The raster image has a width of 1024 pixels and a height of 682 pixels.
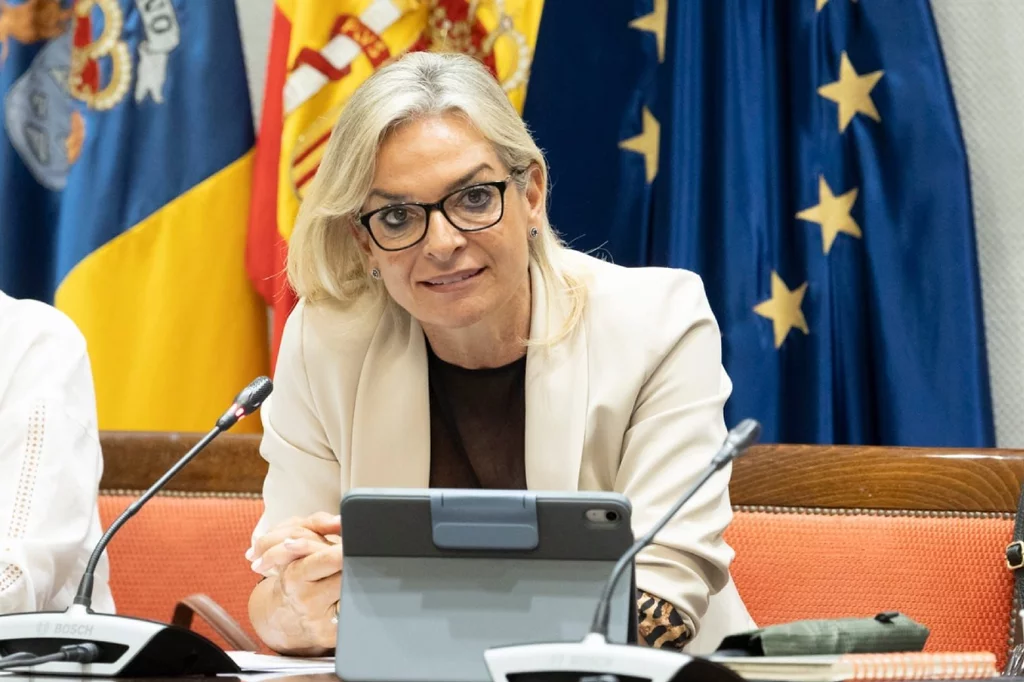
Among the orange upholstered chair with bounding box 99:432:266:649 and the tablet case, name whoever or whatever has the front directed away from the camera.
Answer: the tablet case

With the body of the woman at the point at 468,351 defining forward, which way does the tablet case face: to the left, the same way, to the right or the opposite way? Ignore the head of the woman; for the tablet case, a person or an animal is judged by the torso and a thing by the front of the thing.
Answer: the opposite way

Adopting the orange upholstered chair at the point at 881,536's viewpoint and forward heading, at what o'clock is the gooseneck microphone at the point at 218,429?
The gooseneck microphone is roughly at 1 o'clock from the orange upholstered chair.

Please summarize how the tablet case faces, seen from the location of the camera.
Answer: facing away from the viewer

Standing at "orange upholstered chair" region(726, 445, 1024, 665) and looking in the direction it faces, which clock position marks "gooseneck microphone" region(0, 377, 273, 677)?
The gooseneck microphone is roughly at 1 o'clock from the orange upholstered chair.

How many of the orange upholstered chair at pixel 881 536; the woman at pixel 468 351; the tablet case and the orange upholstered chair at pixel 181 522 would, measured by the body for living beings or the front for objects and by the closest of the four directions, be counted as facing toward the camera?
3

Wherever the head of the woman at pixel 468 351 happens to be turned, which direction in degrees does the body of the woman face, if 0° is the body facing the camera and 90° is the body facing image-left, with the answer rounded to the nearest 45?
approximately 0°

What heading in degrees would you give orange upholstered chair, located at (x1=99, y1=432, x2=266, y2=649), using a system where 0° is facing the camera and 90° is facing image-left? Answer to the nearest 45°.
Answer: approximately 0°
